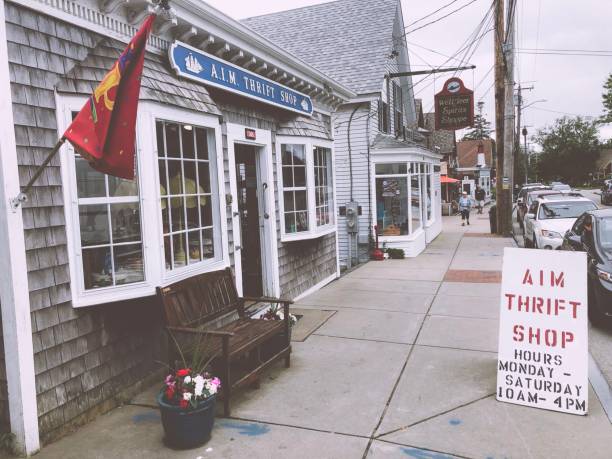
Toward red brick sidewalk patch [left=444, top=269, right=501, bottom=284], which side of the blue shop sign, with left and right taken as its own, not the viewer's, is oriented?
left

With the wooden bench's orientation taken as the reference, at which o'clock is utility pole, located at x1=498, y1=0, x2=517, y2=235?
The utility pole is roughly at 9 o'clock from the wooden bench.

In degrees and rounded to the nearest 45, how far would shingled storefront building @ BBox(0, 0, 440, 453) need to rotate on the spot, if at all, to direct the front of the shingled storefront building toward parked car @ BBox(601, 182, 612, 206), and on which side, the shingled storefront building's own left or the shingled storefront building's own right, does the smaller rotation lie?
approximately 90° to the shingled storefront building's own left

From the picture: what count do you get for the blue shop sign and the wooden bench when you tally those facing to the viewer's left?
0

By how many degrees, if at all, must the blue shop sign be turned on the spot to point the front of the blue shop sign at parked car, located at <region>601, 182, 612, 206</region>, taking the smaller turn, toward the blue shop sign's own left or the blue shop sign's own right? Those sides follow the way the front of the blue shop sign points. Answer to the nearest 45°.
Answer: approximately 90° to the blue shop sign's own left

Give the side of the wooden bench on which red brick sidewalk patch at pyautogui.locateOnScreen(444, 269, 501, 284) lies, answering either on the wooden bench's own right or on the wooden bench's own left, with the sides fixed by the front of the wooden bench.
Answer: on the wooden bench's own left

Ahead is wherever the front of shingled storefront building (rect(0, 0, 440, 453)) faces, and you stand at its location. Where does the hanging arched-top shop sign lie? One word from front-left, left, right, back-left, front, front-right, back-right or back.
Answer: left

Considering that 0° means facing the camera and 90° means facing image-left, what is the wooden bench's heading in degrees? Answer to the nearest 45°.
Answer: approximately 315°

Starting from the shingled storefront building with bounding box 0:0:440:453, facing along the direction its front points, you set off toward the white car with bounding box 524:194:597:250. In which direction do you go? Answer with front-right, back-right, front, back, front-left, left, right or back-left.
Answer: left

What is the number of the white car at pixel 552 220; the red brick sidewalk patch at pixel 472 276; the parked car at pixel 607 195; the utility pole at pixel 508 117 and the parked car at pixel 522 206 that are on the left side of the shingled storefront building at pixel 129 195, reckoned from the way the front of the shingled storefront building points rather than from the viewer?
5

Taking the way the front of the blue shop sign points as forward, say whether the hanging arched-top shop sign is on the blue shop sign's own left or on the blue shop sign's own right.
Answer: on the blue shop sign's own left

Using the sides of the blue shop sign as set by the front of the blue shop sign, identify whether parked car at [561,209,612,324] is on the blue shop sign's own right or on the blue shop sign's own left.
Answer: on the blue shop sign's own left

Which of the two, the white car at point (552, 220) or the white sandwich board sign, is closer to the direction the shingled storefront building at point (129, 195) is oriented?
the white sandwich board sign

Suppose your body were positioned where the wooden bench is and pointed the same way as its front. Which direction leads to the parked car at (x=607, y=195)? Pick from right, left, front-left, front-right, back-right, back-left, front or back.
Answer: left

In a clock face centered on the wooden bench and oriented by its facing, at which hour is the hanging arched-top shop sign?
The hanging arched-top shop sign is roughly at 9 o'clock from the wooden bench.

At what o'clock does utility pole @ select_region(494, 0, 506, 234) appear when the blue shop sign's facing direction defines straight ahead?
The utility pole is roughly at 9 o'clock from the blue shop sign.
